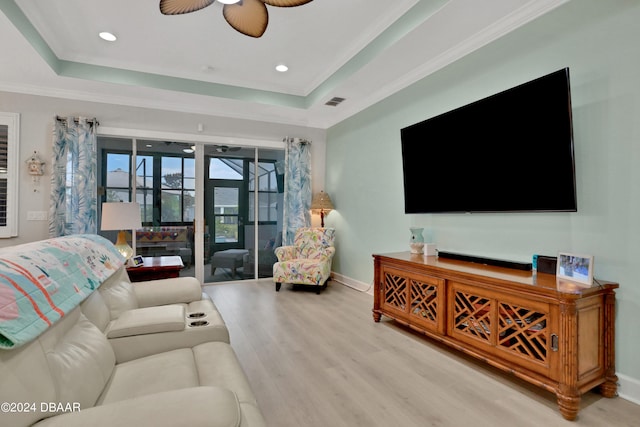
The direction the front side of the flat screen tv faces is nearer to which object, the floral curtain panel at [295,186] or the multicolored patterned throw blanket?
the multicolored patterned throw blanket

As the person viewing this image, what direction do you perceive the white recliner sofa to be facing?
facing to the right of the viewer

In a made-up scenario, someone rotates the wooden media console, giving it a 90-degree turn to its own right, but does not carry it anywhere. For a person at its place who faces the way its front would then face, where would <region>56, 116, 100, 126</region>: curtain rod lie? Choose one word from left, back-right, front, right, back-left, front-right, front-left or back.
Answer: front-left

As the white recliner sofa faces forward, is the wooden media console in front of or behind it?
in front

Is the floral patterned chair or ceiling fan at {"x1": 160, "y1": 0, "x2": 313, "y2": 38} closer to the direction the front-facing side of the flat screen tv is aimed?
the ceiling fan

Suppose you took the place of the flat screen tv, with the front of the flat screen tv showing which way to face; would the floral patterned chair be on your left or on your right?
on your right

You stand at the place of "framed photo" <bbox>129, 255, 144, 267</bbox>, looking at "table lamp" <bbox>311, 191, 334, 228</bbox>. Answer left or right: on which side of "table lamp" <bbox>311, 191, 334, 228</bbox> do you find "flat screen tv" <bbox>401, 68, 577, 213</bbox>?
right

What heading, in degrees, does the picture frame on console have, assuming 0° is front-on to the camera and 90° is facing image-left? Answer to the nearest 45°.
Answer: approximately 45°

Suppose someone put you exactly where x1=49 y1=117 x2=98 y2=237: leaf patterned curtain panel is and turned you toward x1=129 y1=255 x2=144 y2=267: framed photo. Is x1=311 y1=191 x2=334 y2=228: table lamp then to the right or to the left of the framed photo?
left

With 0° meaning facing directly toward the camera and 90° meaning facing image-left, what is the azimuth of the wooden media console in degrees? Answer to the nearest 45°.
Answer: approximately 45°
